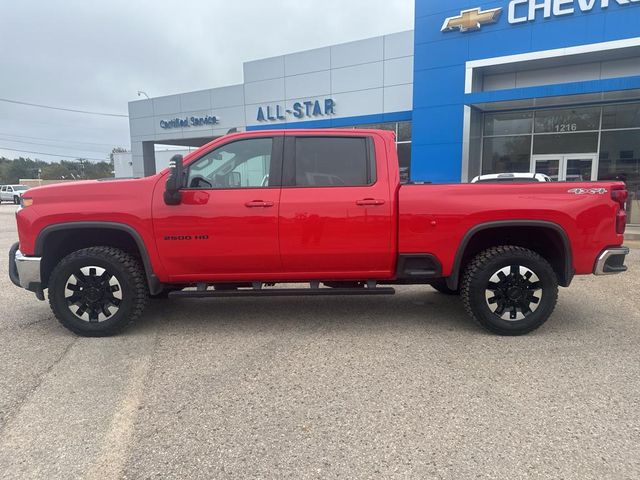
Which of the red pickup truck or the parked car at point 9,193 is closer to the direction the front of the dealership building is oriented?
the red pickup truck

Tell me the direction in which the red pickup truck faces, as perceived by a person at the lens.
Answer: facing to the left of the viewer

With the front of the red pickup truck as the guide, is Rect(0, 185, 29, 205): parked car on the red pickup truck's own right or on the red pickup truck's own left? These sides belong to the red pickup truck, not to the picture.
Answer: on the red pickup truck's own right

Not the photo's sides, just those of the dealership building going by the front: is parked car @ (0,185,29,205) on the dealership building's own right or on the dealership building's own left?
on the dealership building's own right

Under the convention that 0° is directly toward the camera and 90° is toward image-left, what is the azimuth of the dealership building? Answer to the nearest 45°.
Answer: approximately 45°

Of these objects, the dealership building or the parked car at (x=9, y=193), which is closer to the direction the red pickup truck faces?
the parked car

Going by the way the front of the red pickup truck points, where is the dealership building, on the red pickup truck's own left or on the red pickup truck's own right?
on the red pickup truck's own right

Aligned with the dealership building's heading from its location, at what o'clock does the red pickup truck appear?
The red pickup truck is roughly at 11 o'clock from the dealership building.
